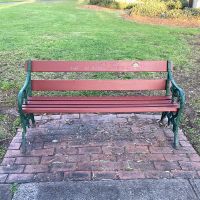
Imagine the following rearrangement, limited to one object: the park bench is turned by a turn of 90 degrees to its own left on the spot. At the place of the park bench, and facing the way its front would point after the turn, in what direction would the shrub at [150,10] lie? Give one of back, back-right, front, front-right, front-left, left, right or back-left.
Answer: left

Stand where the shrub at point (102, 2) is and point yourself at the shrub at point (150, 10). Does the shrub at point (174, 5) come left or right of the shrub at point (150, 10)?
left

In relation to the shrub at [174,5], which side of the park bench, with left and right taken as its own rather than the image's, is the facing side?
back

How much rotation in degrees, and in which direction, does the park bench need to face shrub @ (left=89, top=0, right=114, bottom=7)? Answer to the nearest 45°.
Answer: approximately 180°

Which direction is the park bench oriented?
toward the camera
